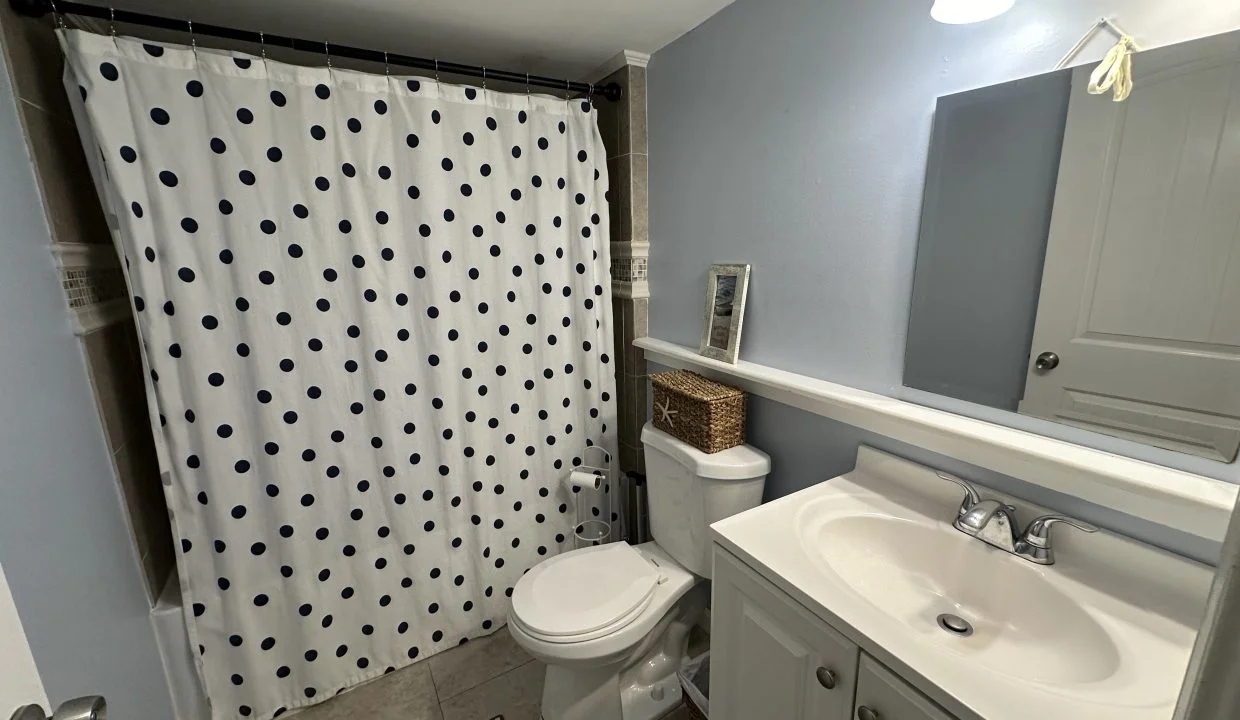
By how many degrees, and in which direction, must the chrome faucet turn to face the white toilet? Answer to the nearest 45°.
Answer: approximately 45° to its right

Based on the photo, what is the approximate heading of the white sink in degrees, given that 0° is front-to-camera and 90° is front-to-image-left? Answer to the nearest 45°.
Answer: approximately 45°

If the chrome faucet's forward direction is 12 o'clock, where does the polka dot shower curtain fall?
The polka dot shower curtain is roughly at 1 o'clock from the chrome faucet.

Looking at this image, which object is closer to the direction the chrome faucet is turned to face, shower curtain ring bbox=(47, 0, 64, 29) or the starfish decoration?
the shower curtain ring

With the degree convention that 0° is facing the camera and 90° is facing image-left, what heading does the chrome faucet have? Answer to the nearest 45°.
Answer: approximately 45°

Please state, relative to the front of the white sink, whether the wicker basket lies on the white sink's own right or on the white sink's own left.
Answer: on the white sink's own right

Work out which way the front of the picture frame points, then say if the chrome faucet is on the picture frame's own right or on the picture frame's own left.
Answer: on the picture frame's own left

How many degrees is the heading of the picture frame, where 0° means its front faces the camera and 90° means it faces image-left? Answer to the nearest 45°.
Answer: approximately 45°
